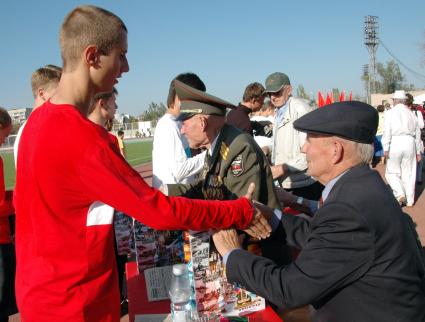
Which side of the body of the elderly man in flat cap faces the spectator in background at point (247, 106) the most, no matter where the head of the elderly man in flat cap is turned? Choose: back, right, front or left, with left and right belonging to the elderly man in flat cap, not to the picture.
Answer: right

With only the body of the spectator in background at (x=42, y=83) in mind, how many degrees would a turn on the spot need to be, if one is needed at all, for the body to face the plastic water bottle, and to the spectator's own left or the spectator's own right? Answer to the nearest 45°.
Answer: approximately 90° to the spectator's own right

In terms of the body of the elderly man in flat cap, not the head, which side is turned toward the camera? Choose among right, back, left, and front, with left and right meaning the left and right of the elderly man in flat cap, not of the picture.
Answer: left

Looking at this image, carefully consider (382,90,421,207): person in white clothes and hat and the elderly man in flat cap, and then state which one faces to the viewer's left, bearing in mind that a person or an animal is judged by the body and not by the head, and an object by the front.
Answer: the elderly man in flat cap

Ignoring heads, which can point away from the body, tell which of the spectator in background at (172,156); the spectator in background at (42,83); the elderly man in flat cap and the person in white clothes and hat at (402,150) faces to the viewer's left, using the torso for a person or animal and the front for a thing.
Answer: the elderly man in flat cap

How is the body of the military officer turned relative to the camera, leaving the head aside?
to the viewer's left

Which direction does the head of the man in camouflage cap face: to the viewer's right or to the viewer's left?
to the viewer's left

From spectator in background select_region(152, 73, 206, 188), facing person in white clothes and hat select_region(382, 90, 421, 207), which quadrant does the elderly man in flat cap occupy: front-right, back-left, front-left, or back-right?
back-right

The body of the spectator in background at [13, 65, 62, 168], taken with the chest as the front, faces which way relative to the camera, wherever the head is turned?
to the viewer's right

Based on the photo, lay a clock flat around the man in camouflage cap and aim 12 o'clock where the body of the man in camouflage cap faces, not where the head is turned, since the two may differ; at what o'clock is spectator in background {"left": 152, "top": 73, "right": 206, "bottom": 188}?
The spectator in background is roughly at 12 o'clock from the man in camouflage cap.

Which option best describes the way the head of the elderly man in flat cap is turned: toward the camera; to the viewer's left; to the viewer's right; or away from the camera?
to the viewer's left

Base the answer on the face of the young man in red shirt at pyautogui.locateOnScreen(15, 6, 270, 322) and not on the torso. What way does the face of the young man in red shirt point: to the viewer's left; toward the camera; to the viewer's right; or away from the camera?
to the viewer's right
